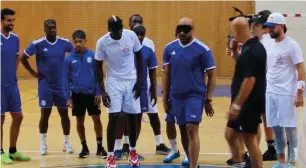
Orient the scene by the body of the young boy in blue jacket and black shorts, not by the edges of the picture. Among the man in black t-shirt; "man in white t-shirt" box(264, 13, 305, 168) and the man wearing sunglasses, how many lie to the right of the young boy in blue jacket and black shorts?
0

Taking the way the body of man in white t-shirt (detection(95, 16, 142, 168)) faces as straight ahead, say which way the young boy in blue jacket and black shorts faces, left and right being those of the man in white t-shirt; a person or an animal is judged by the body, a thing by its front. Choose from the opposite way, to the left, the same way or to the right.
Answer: the same way

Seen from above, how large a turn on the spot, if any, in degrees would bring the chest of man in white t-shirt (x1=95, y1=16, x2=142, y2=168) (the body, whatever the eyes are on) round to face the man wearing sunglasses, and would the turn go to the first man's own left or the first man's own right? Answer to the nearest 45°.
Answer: approximately 45° to the first man's own left

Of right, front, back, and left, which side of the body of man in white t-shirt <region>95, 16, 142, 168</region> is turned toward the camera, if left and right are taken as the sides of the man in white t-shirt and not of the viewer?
front

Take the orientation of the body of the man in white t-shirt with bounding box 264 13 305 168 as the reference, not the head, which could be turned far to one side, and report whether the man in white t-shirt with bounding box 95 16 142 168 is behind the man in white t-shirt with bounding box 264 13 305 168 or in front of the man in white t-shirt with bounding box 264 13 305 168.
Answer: in front

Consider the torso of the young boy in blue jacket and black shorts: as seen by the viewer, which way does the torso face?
toward the camera

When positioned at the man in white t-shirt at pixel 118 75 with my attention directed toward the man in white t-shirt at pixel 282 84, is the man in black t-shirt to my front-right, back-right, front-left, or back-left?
front-right

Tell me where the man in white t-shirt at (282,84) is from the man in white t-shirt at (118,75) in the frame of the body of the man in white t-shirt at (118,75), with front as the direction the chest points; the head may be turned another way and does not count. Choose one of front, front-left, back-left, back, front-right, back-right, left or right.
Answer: left

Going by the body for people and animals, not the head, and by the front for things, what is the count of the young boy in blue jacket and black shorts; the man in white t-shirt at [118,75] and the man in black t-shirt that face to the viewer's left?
1

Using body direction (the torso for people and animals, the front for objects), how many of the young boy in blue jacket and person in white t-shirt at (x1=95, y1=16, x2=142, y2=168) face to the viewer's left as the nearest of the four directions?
0

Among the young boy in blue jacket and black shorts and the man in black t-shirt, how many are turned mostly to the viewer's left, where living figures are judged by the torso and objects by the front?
1

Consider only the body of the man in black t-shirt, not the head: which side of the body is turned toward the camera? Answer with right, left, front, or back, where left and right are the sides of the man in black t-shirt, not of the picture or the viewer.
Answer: left

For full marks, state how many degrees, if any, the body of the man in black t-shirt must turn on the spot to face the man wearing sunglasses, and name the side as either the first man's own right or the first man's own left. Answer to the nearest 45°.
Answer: approximately 45° to the first man's own right

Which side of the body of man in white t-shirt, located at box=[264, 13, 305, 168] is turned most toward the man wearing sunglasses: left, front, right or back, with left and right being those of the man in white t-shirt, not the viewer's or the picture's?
front

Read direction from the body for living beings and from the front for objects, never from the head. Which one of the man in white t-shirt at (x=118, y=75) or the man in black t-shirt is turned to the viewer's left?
the man in black t-shirt
